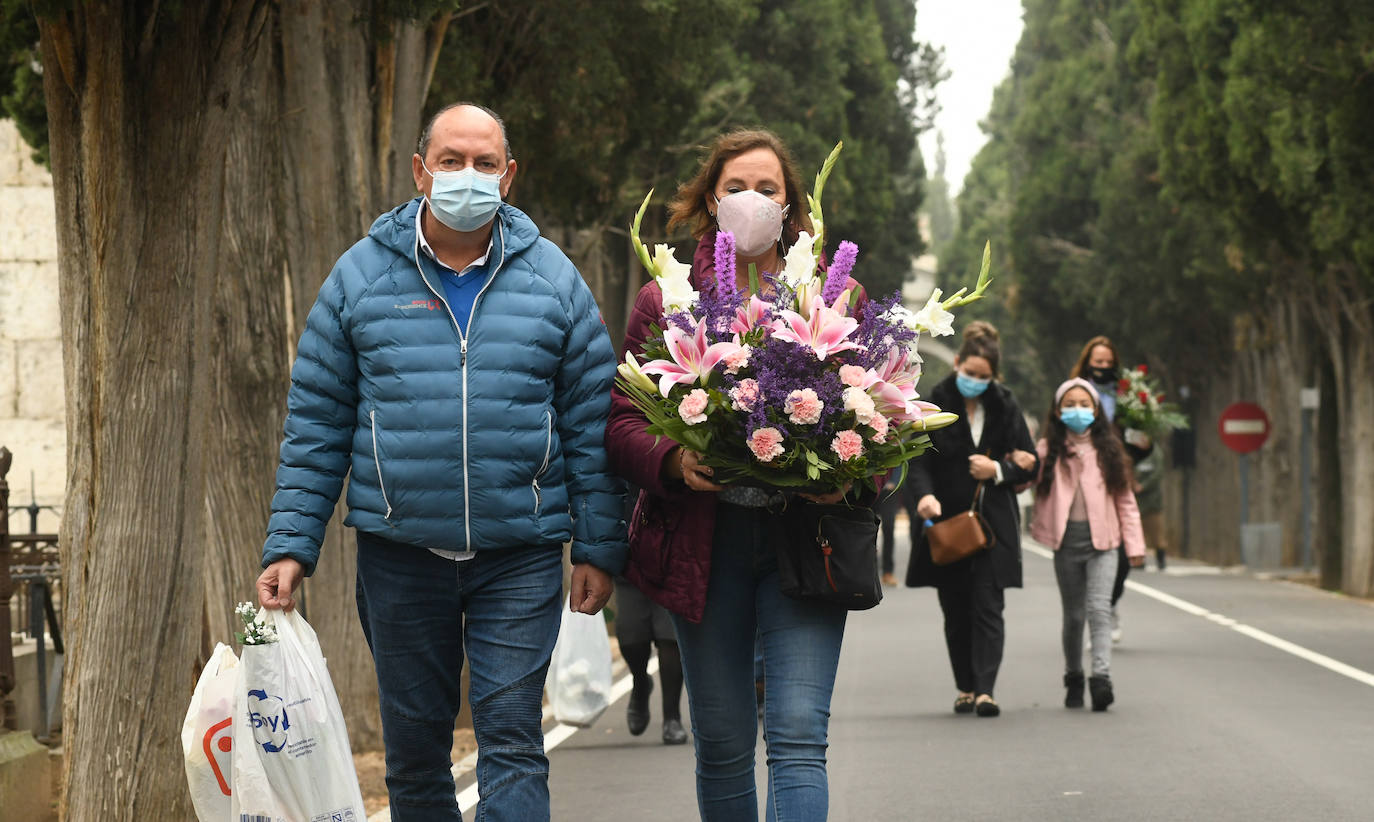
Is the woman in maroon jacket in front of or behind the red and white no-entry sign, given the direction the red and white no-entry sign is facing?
in front

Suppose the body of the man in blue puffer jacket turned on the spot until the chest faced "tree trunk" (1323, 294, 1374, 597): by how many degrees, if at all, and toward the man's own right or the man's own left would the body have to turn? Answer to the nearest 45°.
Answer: approximately 135° to the man's own left

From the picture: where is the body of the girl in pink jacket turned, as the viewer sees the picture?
toward the camera

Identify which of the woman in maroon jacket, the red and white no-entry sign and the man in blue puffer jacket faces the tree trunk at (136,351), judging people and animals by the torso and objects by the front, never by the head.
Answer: the red and white no-entry sign

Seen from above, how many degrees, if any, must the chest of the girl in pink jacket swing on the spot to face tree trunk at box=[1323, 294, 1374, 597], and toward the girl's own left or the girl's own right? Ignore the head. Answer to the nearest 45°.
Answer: approximately 180°

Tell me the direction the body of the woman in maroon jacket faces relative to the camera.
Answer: toward the camera

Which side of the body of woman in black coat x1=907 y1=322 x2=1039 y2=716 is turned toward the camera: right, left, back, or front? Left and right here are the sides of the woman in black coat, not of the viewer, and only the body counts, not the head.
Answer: front

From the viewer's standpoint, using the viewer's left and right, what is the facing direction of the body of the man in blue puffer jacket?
facing the viewer

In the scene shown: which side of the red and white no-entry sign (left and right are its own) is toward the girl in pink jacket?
front

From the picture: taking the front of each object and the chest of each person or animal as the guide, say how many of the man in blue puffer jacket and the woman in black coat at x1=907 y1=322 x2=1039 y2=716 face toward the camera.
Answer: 2

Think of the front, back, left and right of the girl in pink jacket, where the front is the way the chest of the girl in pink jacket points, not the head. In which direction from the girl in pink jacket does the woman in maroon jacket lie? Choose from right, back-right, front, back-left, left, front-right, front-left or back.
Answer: front

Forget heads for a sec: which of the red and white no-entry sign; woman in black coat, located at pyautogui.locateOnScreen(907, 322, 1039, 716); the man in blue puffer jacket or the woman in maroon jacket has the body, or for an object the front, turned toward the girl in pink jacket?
the red and white no-entry sign

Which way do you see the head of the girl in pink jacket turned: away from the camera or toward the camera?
toward the camera

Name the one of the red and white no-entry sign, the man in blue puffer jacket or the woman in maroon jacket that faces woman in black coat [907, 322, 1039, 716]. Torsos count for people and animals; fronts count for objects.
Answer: the red and white no-entry sign
